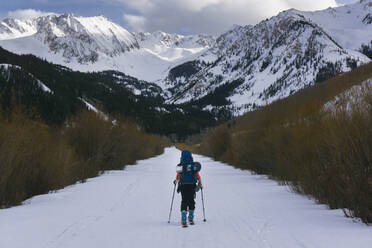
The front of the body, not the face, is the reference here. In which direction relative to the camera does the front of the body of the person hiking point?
away from the camera
